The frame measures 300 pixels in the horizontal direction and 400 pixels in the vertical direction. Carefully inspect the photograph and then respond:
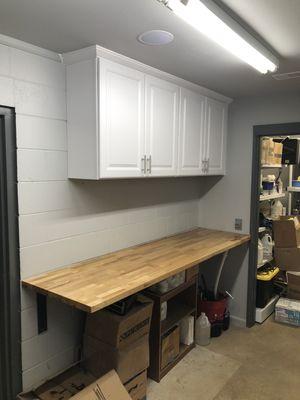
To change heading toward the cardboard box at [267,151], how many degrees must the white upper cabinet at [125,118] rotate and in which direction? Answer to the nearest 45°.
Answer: approximately 90° to its left

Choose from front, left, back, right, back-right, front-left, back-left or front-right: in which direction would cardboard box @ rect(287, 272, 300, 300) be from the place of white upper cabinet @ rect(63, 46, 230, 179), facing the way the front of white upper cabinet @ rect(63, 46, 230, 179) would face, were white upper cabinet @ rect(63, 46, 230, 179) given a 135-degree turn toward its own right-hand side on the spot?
back-right

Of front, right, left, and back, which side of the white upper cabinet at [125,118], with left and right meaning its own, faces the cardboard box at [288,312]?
left

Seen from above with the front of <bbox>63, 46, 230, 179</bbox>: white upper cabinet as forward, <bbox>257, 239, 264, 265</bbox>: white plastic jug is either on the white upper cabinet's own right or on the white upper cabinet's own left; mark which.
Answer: on the white upper cabinet's own left

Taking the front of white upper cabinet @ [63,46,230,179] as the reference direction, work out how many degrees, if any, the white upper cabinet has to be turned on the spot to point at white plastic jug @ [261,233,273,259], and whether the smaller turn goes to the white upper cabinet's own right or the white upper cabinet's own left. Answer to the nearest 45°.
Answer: approximately 90° to the white upper cabinet's own left

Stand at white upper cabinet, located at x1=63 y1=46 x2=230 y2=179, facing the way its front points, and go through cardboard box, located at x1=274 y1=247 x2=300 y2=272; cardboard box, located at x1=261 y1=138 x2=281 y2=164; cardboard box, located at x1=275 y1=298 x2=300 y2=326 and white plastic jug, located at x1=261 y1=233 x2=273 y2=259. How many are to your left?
4

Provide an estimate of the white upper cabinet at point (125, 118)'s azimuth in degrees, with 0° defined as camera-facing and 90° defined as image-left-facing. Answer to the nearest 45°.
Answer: approximately 315°

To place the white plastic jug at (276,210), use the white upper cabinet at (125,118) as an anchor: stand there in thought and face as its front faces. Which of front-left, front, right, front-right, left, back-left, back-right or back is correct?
left
